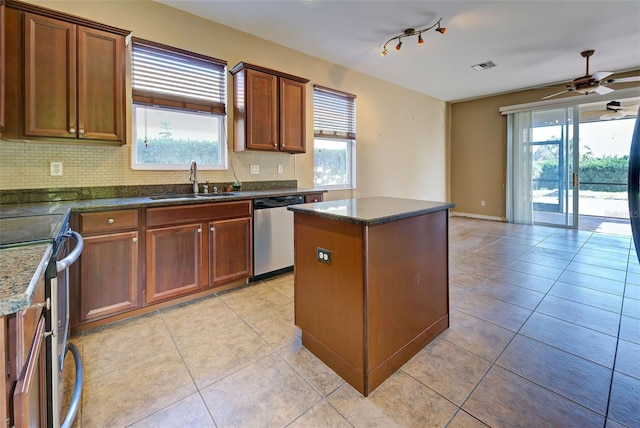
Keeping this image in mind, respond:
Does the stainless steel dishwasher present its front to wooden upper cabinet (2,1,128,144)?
no

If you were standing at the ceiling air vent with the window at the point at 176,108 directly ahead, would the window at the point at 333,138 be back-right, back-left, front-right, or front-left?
front-right

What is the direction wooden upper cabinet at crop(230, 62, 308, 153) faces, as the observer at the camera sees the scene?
facing the viewer and to the right of the viewer

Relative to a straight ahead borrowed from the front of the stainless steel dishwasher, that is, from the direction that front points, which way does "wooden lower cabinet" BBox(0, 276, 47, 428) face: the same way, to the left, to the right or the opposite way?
to the left

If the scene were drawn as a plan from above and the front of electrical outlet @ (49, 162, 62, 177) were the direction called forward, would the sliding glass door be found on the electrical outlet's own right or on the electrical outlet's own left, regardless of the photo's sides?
on the electrical outlet's own left

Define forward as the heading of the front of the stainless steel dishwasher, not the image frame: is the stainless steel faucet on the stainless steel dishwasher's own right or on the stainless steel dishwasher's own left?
on the stainless steel dishwasher's own right

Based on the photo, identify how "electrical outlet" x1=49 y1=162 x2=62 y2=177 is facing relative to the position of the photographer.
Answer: facing the viewer

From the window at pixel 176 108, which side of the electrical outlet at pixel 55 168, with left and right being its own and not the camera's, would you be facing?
left

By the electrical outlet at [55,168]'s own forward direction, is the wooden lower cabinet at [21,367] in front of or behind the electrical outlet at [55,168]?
in front

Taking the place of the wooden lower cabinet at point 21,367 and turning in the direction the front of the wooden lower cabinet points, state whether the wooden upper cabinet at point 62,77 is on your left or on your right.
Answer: on your left

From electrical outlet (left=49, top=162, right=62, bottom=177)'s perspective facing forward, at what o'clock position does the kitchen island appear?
The kitchen island is roughly at 11 o'clock from the electrical outlet.

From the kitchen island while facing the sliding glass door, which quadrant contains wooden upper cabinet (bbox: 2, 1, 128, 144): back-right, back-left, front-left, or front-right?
back-left

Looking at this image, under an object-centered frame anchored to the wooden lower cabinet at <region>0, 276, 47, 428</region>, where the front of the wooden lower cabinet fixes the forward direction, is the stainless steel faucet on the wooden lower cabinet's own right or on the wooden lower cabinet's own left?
on the wooden lower cabinet's own left

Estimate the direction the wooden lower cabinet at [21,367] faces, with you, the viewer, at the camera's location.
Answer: facing to the right of the viewer

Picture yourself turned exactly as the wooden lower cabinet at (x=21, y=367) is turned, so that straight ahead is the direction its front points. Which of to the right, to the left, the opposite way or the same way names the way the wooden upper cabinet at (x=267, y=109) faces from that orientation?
to the right

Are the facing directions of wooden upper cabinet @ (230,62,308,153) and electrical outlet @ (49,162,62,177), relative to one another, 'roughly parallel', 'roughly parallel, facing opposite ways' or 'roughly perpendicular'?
roughly parallel

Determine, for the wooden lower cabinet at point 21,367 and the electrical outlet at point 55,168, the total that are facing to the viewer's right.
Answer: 1
